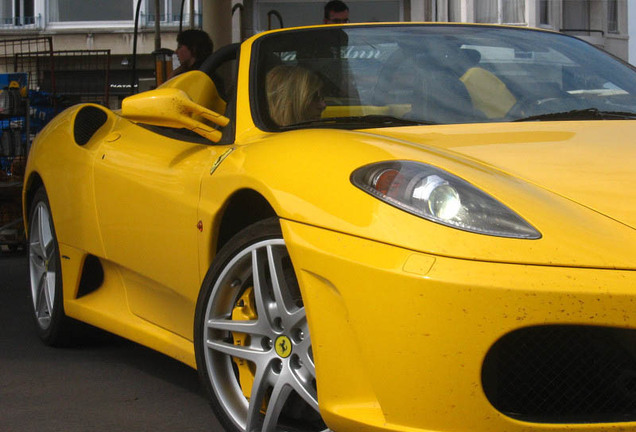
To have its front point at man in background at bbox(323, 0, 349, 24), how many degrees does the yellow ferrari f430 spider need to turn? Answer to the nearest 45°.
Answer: approximately 135° to its left

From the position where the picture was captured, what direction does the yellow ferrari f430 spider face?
facing the viewer and to the right of the viewer

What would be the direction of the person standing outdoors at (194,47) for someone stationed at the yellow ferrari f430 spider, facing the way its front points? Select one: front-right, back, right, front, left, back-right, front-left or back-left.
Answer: back-left
